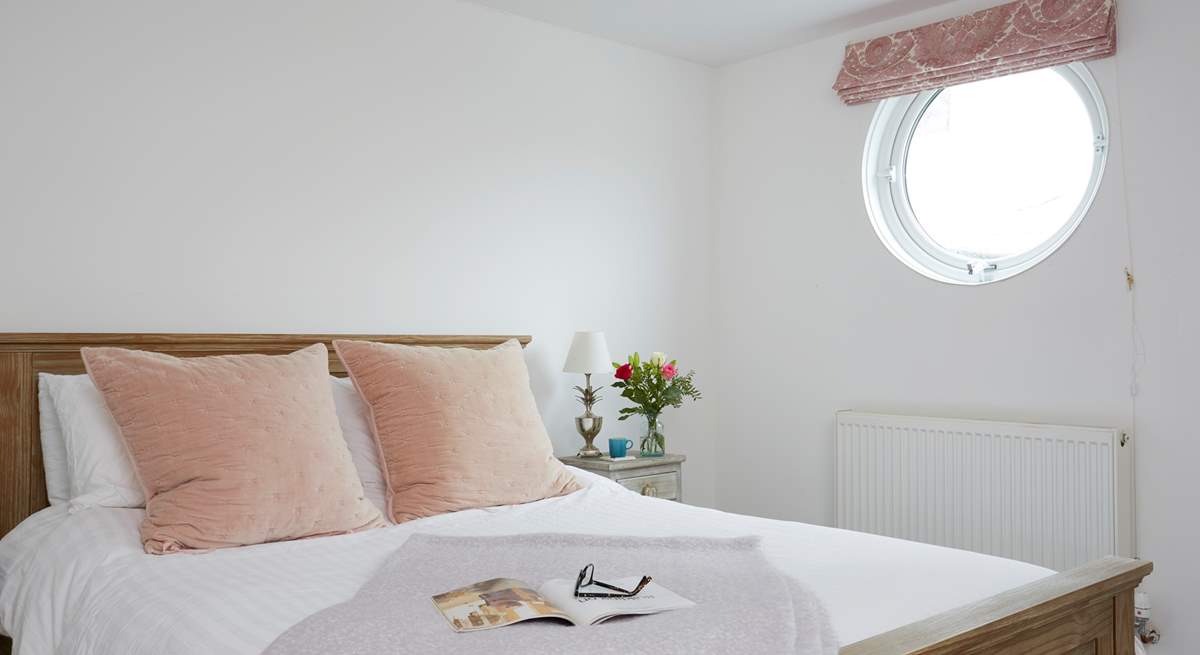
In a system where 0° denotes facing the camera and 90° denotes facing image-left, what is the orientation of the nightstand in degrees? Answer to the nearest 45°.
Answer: approximately 315°

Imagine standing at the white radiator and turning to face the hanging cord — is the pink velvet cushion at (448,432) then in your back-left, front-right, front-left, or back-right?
back-right

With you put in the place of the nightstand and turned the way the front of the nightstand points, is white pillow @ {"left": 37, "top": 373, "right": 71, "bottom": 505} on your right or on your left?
on your right

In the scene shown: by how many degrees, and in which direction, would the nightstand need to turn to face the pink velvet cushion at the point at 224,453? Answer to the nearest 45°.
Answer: approximately 90° to its right

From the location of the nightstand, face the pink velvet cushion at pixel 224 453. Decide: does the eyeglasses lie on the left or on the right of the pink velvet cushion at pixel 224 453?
left

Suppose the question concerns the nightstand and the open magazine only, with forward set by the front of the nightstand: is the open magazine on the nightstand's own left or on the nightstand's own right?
on the nightstand's own right

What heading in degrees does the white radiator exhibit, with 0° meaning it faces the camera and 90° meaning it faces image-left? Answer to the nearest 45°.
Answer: approximately 45°

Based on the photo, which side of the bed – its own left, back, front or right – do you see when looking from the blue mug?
left

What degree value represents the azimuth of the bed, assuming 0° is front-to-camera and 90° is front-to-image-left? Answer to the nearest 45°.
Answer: approximately 315°

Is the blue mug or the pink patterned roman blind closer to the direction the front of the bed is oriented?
the pink patterned roman blind
